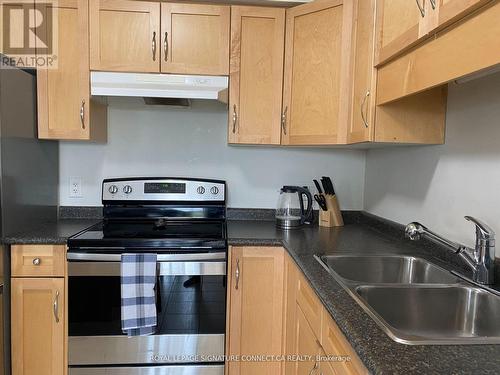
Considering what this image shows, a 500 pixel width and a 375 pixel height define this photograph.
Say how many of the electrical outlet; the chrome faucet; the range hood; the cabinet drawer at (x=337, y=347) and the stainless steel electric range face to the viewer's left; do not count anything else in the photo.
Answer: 2

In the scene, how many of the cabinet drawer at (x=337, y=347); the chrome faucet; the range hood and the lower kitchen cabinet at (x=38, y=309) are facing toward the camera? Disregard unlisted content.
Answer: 2

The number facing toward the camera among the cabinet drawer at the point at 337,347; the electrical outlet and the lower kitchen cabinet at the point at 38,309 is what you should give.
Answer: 2

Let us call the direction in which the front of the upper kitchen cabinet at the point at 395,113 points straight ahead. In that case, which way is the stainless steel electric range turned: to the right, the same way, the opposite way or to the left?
to the left

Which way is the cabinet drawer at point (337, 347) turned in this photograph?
to the viewer's left

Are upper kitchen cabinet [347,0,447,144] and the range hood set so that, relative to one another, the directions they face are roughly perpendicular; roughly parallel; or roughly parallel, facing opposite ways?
roughly perpendicular

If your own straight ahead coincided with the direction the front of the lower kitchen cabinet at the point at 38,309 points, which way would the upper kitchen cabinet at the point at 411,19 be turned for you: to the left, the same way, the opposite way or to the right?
to the right

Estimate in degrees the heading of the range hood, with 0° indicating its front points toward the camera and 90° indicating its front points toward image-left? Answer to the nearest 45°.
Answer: approximately 0°
